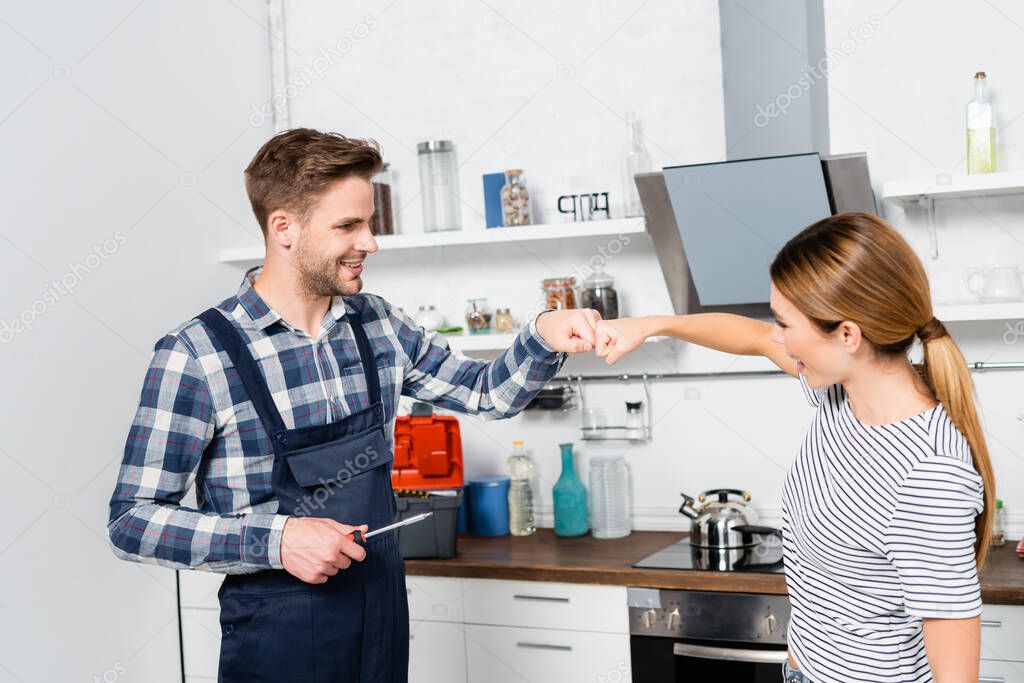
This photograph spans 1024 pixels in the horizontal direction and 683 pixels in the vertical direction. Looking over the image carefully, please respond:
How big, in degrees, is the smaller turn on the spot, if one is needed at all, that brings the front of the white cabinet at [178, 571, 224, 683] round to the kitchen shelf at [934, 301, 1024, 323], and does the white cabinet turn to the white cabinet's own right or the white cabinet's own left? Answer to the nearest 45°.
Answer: approximately 45° to the white cabinet's own left

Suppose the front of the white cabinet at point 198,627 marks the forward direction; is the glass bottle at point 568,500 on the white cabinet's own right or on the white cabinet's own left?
on the white cabinet's own left

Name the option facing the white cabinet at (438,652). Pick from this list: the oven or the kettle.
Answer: the kettle

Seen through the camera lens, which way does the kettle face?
facing to the left of the viewer

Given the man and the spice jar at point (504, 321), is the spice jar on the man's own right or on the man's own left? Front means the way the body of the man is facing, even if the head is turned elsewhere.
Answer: on the man's own left

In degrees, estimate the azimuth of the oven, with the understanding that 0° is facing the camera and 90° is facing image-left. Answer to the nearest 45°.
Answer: approximately 0°

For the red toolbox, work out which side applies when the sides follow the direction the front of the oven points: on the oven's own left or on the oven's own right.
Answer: on the oven's own right

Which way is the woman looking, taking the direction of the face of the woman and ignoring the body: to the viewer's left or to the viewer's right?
to the viewer's left

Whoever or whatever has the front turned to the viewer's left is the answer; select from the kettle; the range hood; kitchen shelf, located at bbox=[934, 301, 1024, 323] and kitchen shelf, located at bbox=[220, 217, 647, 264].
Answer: the kettle

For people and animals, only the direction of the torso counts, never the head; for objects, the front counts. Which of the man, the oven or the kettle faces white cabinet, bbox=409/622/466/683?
the kettle
